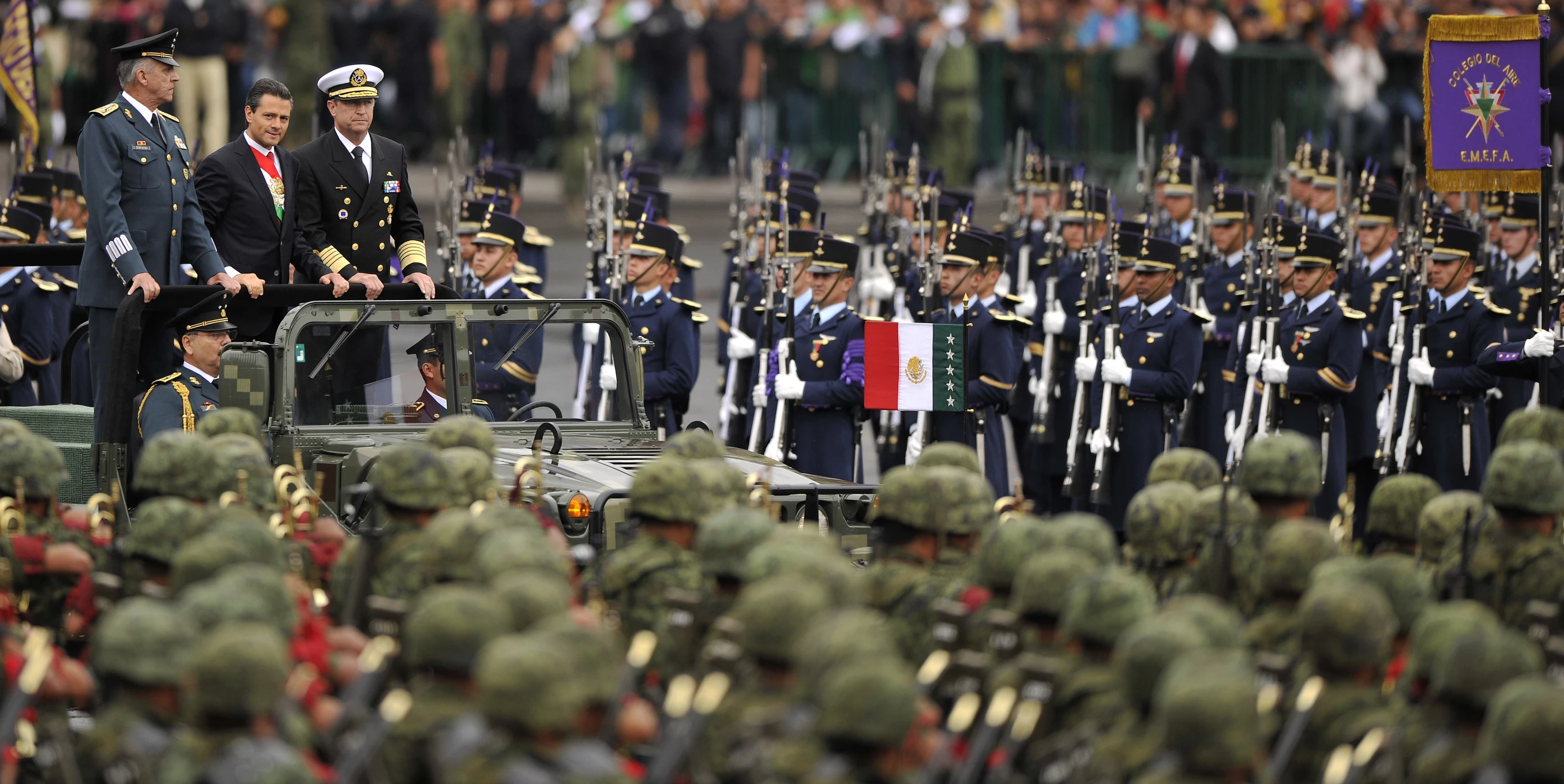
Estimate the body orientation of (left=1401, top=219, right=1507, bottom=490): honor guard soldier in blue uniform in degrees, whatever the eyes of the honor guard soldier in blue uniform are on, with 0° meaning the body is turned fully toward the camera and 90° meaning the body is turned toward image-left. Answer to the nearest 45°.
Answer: approximately 45°

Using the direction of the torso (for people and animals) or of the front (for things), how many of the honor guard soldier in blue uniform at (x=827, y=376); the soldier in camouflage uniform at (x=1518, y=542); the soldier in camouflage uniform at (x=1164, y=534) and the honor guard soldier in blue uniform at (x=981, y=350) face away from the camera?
2

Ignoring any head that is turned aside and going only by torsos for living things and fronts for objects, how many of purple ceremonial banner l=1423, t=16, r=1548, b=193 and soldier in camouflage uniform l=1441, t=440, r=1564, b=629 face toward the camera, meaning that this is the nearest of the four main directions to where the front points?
1

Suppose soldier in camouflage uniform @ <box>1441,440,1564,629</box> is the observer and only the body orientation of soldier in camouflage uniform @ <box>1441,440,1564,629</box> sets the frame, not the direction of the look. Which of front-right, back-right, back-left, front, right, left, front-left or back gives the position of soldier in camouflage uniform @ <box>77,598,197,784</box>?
back-left

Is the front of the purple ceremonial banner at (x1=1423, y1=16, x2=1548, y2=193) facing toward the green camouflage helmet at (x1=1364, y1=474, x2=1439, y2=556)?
yes

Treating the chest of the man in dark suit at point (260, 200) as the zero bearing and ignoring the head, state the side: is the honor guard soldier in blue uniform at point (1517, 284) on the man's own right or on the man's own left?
on the man's own left

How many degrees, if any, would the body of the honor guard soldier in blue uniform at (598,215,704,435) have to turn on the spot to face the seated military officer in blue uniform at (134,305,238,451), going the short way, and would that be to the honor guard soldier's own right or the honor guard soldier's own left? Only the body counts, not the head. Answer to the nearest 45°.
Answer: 0° — they already face them
